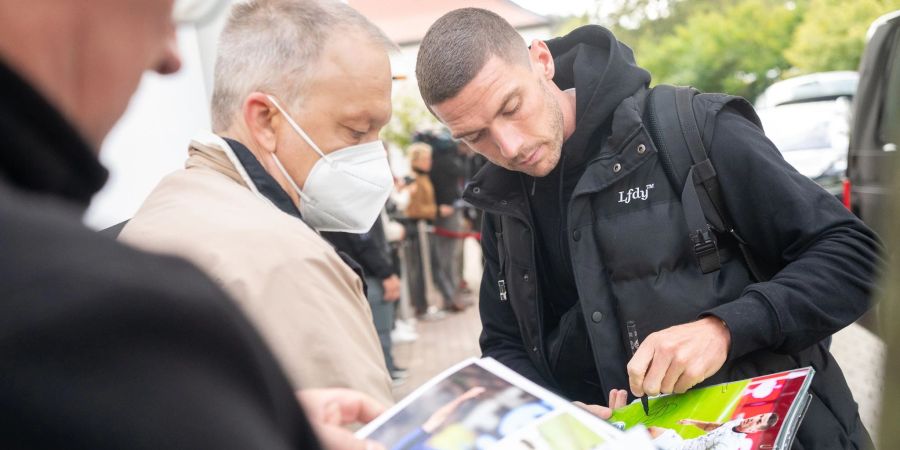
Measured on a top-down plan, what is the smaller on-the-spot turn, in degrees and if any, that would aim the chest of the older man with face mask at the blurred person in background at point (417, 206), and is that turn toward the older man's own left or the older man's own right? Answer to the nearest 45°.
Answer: approximately 90° to the older man's own left

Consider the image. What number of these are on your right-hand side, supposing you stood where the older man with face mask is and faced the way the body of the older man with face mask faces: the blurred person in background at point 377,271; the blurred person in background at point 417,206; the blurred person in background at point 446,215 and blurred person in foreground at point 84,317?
1

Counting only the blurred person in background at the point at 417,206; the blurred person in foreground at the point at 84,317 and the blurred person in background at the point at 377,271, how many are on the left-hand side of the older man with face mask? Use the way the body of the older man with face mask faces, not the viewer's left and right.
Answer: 2

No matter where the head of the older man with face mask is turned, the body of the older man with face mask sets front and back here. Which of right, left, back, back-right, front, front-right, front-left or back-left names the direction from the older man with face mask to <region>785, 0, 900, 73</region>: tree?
front-left

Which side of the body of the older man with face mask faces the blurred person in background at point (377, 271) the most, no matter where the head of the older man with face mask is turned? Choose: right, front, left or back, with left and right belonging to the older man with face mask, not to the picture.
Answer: left

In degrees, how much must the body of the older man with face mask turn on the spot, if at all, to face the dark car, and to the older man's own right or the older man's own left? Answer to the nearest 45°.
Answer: approximately 45° to the older man's own left

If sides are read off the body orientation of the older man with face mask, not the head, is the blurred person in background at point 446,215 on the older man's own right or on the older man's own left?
on the older man's own left

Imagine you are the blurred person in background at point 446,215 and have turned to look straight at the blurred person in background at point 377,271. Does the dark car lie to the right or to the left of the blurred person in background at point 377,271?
left

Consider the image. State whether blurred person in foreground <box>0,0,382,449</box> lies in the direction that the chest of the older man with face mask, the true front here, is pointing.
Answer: no

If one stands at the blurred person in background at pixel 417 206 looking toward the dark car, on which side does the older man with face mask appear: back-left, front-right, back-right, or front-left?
front-right

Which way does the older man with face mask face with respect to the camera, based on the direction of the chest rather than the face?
to the viewer's right

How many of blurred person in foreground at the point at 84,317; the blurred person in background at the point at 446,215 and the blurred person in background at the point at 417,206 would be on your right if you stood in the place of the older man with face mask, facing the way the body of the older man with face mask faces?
1
